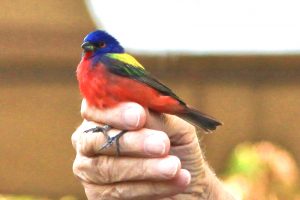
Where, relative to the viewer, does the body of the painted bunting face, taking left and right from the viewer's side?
facing to the left of the viewer
